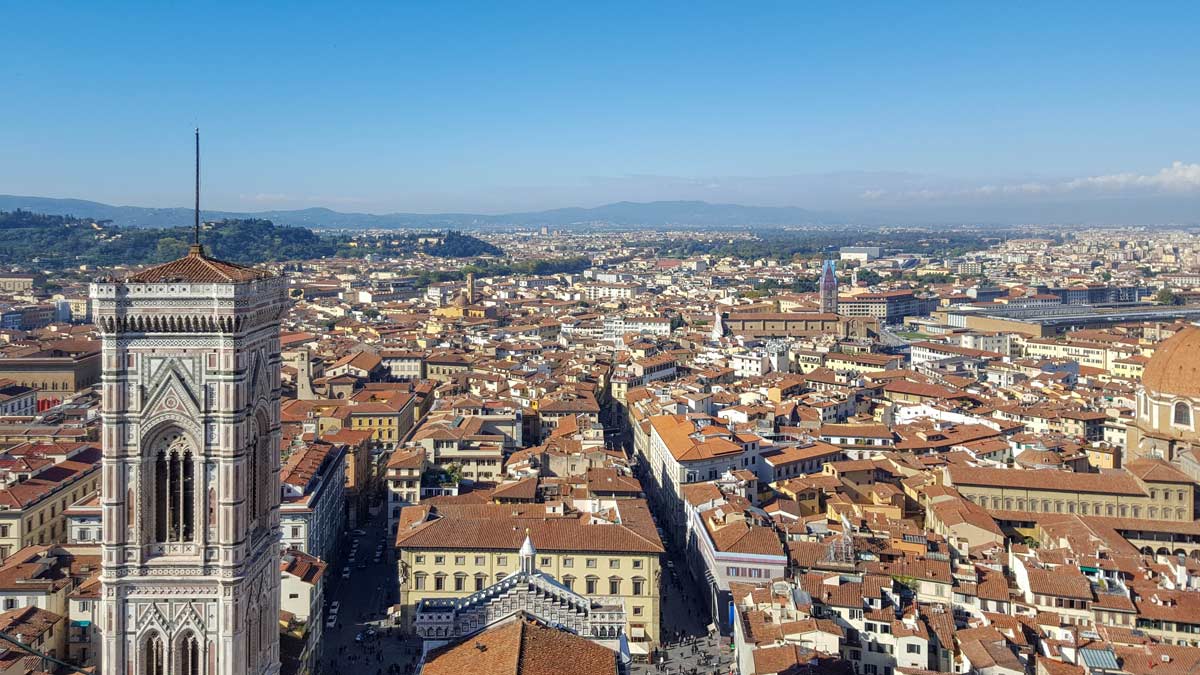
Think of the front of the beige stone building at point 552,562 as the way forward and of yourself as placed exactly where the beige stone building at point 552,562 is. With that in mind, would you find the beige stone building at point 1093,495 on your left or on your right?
on your left

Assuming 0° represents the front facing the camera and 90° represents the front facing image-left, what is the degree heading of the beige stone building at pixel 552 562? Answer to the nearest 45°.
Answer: approximately 0°

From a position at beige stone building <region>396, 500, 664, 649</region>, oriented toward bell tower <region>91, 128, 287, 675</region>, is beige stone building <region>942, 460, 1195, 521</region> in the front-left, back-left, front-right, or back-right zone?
back-left

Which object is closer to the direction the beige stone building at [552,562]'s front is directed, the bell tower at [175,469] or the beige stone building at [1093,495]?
the bell tower

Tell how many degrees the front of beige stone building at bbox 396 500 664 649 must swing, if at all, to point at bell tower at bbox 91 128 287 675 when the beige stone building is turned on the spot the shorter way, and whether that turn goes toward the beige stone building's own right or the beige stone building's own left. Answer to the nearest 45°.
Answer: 0° — it already faces it
